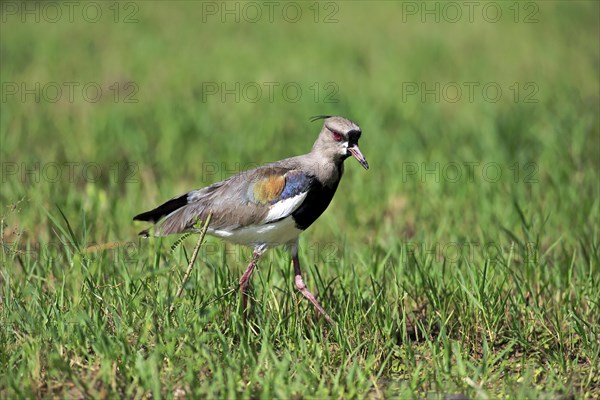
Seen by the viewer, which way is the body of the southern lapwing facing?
to the viewer's right
